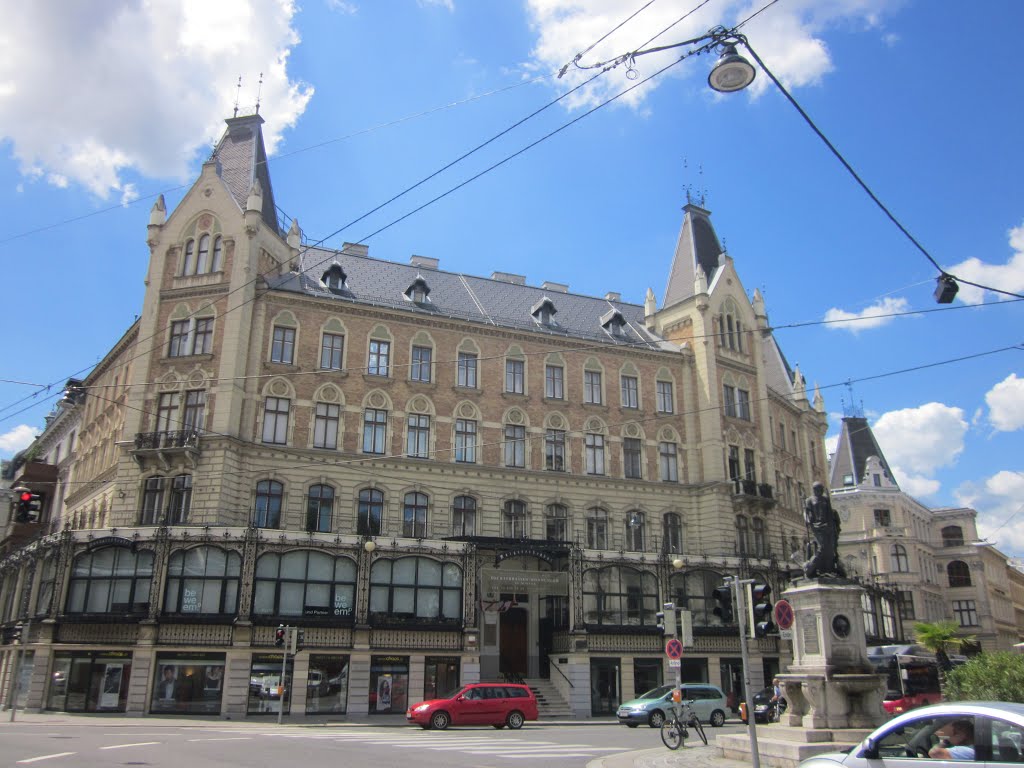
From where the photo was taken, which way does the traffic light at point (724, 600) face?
to the viewer's left

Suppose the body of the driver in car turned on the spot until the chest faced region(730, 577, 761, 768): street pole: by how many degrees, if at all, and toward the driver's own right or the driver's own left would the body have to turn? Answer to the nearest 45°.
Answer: approximately 45° to the driver's own right

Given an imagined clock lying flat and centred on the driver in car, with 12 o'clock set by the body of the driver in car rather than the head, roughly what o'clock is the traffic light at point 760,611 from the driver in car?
The traffic light is roughly at 2 o'clock from the driver in car.

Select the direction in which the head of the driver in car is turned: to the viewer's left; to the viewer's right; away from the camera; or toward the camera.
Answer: to the viewer's left

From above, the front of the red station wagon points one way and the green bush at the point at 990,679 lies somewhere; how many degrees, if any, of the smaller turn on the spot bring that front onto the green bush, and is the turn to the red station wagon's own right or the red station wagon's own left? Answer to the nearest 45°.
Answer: approximately 135° to the red station wagon's own left

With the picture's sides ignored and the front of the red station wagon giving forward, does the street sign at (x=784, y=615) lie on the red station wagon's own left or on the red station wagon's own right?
on the red station wagon's own left

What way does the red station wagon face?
to the viewer's left

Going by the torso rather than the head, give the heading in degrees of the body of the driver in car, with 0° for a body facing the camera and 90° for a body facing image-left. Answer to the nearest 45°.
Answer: approximately 90°

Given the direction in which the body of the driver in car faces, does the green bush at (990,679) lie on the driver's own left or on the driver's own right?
on the driver's own right

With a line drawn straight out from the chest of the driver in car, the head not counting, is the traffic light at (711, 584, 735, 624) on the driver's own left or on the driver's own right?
on the driver's own right

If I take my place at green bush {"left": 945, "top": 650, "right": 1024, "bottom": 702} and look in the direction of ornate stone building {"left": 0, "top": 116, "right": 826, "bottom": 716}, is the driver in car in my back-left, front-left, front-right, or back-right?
back-left
